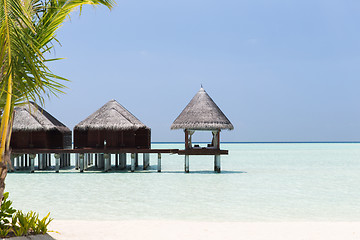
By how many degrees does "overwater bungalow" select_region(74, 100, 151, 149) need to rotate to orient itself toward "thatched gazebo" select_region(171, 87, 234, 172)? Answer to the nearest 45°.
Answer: approximately 45° to its left

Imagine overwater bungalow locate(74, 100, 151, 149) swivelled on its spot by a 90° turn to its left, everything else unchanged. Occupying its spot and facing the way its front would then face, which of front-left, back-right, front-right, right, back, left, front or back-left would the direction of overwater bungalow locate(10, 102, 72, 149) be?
back

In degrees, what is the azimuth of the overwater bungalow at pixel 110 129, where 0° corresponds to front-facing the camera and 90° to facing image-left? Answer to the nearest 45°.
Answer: approximately 0°
